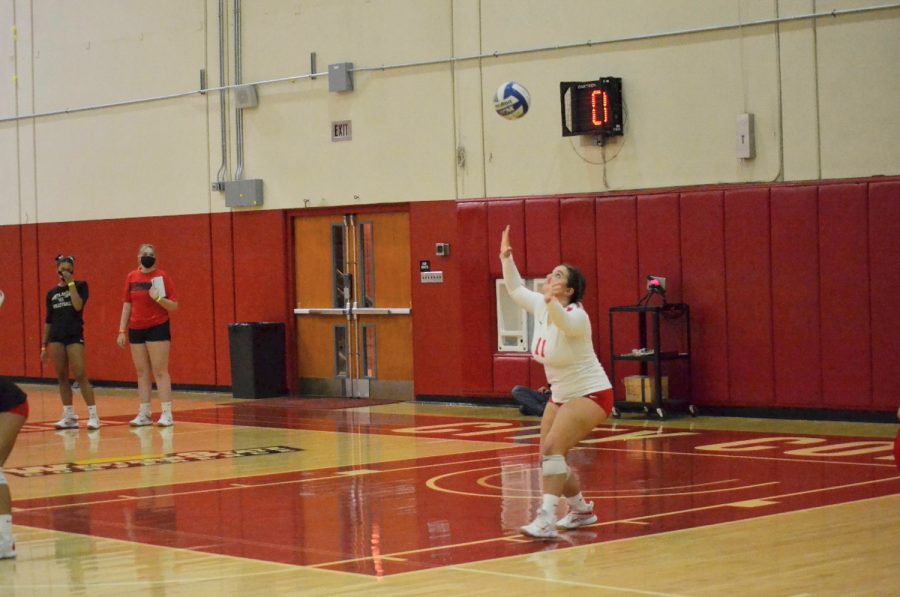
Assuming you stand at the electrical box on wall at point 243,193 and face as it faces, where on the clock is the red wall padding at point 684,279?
The red wall padding is roughly at 9 o'clock from the electrical box on wall.

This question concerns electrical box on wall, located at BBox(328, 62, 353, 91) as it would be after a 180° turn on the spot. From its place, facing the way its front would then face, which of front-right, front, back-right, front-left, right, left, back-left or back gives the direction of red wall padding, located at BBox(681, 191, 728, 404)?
right

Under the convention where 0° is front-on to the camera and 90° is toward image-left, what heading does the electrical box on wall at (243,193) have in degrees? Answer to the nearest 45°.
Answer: approximately 45°

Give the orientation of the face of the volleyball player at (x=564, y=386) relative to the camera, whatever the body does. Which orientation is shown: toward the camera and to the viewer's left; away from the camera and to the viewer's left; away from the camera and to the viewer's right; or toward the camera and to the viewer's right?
toward the camera and to the viewer's left

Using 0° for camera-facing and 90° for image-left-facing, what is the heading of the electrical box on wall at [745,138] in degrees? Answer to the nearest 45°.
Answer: approximately 45°

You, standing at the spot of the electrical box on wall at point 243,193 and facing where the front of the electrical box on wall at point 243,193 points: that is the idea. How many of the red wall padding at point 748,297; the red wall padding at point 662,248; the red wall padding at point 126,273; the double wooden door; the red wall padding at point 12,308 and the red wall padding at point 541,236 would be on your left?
4

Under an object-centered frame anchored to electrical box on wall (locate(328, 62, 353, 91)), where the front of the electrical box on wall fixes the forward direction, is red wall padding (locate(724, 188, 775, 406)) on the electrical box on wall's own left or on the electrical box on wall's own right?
on the electrical box on wall's own left

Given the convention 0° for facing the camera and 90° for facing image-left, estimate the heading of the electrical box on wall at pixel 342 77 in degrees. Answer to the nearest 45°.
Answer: approximately 45°
